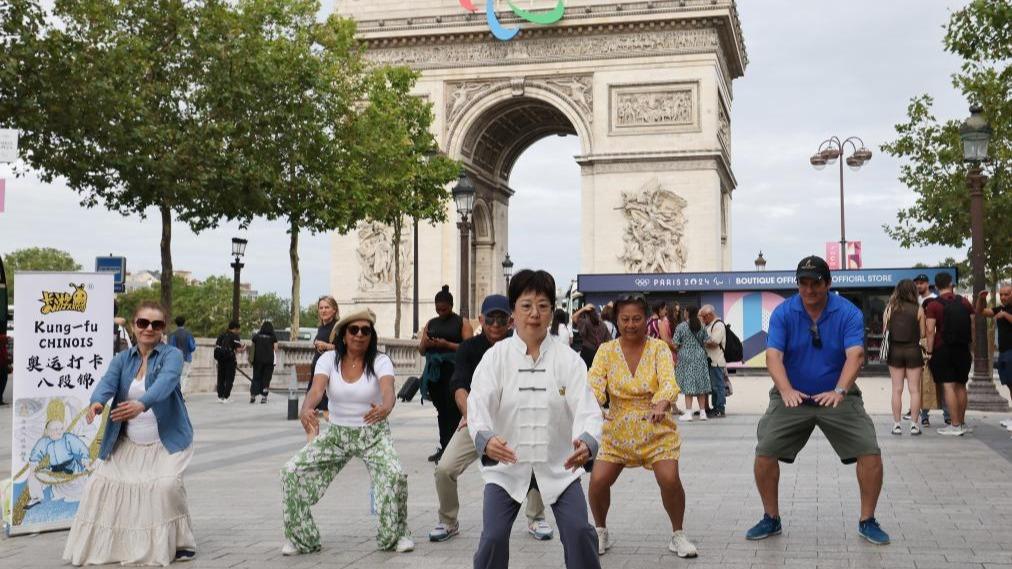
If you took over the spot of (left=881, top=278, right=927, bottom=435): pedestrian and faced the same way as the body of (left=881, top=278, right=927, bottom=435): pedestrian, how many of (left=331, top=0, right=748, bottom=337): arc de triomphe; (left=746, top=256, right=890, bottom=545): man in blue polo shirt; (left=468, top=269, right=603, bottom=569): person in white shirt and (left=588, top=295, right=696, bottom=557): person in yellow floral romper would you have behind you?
3

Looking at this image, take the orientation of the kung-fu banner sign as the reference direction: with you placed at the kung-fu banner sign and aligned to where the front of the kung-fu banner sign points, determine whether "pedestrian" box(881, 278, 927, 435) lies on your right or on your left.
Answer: on your left

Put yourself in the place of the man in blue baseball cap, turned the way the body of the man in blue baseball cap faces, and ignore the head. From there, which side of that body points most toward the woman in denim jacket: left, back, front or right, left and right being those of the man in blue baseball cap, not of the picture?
right

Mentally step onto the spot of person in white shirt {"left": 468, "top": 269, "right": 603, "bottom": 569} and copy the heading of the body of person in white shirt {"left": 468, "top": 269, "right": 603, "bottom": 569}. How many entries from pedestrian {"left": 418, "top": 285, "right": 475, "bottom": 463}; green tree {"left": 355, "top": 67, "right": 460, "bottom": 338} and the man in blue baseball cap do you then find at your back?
3

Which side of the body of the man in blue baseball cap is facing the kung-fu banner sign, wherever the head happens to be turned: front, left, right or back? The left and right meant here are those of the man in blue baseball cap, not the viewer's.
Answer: right

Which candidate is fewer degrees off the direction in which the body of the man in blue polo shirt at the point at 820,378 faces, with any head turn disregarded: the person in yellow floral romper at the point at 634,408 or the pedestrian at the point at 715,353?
the person in yellow floral romper

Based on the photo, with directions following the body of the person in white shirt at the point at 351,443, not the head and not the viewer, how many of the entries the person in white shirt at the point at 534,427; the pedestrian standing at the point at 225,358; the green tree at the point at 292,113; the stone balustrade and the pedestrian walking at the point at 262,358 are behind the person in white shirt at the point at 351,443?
4

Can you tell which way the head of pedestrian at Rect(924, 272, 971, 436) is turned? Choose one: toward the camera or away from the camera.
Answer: away from the camera

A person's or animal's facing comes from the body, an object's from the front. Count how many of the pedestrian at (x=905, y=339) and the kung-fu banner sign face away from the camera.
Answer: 1

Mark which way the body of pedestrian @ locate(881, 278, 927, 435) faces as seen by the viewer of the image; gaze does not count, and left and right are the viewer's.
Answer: facing away from the viewer

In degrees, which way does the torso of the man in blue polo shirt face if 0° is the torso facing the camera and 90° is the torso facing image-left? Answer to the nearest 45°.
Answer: approximately 0°

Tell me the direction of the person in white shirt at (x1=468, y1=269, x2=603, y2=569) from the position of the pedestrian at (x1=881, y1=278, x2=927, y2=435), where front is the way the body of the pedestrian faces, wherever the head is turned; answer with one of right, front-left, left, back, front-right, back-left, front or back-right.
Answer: back
